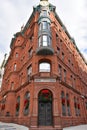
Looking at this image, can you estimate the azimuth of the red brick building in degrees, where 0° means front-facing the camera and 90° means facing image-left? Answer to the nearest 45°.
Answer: approximately 0°
